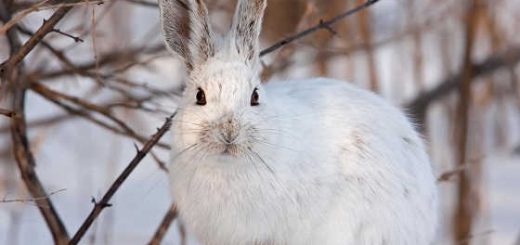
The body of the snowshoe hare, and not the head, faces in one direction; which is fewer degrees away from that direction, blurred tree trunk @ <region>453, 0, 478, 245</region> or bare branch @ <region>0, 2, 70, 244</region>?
the bare branch

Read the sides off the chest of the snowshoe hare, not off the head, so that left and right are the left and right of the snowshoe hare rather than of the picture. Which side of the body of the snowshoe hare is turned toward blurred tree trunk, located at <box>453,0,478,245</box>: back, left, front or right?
back

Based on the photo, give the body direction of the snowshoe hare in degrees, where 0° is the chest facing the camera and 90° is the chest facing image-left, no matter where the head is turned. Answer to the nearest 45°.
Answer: approximately 45°
